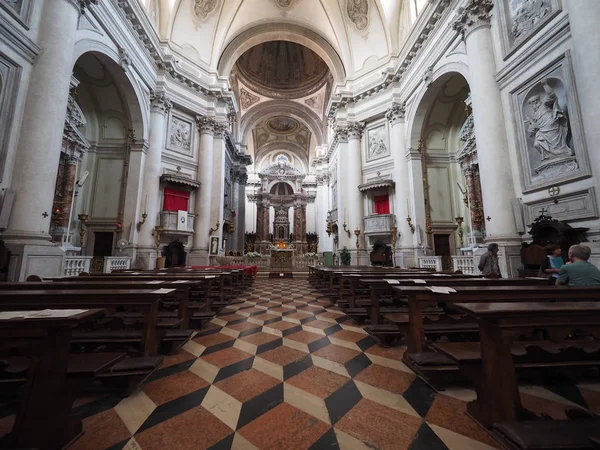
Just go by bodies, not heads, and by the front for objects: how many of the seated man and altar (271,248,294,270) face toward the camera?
1

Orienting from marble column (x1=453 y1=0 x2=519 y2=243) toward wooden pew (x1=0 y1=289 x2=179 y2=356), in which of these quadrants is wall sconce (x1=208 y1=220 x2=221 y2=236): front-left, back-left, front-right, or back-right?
front-right

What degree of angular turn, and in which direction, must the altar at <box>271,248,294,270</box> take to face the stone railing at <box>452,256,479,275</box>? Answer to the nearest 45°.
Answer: approximately 45° to its left

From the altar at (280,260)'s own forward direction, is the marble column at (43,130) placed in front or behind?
in front

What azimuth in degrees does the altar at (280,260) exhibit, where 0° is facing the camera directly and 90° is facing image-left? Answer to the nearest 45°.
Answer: approximately 0°

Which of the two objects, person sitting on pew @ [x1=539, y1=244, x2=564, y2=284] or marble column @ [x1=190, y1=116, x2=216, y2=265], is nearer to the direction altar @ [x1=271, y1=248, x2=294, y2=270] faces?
the person sitting on pew

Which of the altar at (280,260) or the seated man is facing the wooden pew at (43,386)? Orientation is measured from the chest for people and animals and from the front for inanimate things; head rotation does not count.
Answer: the altar

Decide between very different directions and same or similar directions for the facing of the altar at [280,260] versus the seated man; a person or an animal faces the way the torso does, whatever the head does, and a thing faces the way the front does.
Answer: very different directions

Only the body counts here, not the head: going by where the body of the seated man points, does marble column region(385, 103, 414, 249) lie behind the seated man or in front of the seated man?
in front

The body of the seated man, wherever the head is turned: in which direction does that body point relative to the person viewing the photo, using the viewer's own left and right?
facing away from the viewer and to the left of the viewer

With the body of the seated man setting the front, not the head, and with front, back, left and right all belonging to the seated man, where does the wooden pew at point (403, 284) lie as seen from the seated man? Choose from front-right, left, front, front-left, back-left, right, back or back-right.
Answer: left

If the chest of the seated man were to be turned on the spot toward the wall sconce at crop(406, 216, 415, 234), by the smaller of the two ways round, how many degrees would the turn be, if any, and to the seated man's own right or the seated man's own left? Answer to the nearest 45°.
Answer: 0° — they already face it

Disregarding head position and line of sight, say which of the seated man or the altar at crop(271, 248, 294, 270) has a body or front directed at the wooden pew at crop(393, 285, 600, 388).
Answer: the altar

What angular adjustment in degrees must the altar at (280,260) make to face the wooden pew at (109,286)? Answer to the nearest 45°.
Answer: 0° — it already faces it

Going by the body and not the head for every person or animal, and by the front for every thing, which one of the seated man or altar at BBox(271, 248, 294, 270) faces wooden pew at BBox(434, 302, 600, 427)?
the altar

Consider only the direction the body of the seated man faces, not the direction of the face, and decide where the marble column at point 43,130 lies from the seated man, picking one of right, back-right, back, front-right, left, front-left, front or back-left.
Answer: left
